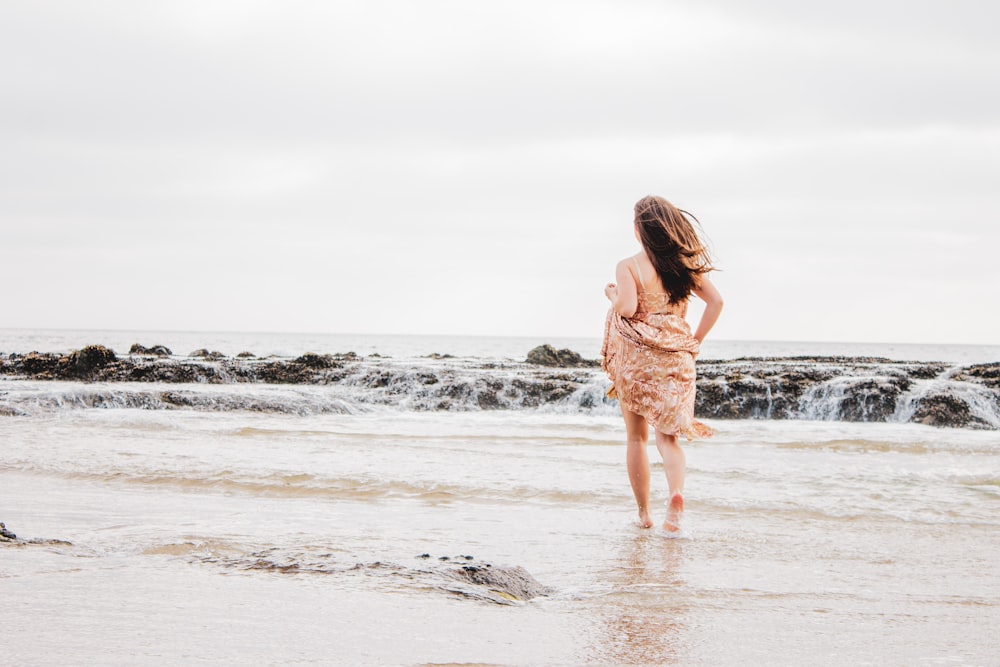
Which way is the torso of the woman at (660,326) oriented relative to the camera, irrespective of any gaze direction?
away from the camera

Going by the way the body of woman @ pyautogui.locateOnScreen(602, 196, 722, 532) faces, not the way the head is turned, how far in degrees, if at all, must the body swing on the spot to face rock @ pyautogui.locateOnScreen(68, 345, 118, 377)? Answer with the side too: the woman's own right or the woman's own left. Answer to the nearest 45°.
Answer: approximately 45° to the woman's own left

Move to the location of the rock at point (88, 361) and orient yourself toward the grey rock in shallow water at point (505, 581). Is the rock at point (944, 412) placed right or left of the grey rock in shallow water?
left

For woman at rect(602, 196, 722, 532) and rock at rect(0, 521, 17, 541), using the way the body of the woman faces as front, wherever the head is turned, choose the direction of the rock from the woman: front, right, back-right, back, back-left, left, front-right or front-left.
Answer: back-left

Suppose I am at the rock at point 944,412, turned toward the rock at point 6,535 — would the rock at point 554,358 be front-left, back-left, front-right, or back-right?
back-right

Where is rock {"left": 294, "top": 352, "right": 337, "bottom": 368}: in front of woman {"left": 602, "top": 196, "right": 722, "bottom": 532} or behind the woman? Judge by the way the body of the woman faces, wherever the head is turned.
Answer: in front

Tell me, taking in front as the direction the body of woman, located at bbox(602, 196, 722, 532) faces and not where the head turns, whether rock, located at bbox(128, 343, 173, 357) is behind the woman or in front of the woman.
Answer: in front
